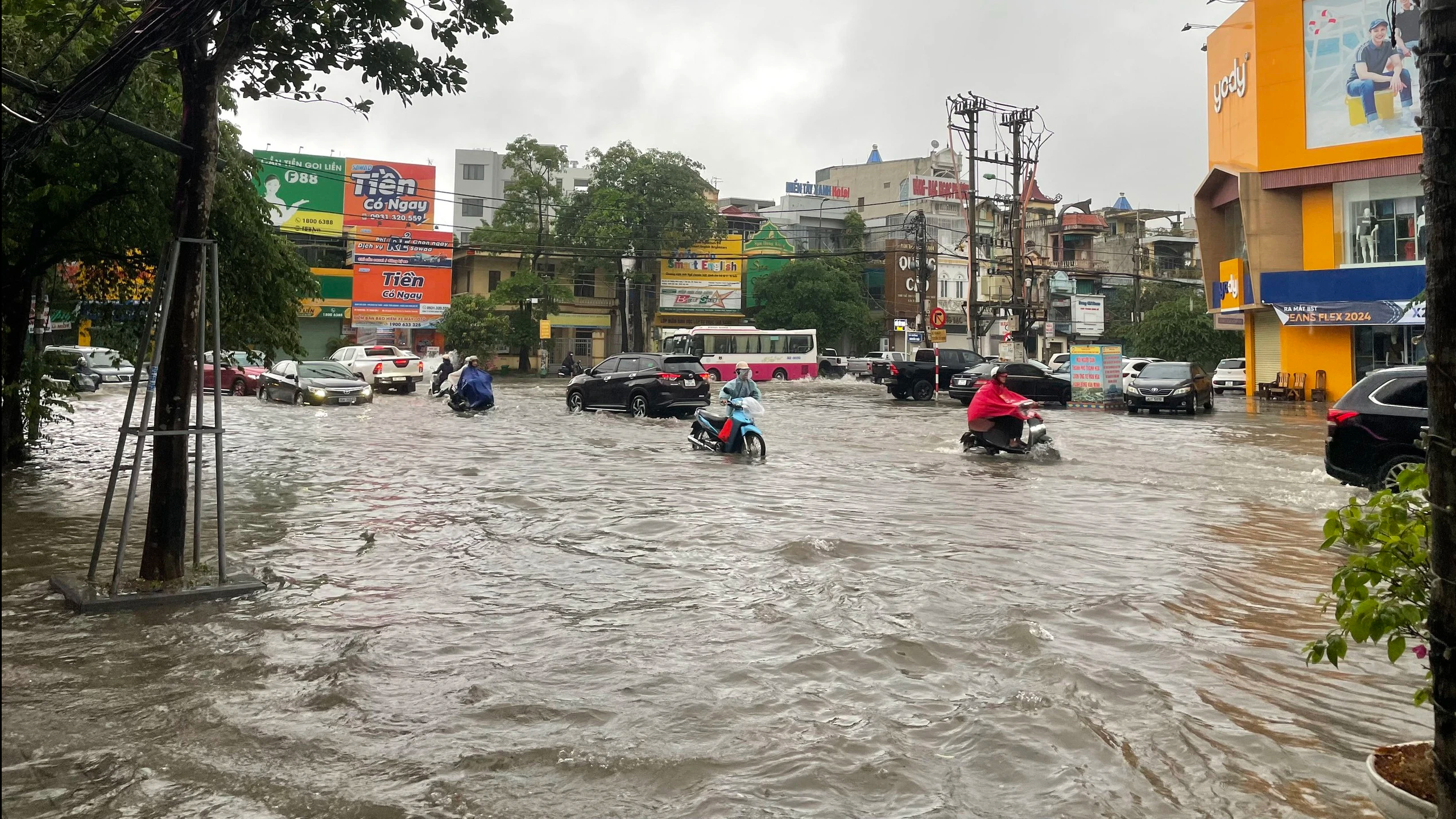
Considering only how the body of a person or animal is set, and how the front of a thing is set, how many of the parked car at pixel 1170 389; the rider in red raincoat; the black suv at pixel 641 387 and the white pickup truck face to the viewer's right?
1

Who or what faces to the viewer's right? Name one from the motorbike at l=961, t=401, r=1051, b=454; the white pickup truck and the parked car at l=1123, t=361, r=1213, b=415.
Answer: the motorbike

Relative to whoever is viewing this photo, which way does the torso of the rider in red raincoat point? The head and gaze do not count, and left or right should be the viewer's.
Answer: facing to the right of the viewer

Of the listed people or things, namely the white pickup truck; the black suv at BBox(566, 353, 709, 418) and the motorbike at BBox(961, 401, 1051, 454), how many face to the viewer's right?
1

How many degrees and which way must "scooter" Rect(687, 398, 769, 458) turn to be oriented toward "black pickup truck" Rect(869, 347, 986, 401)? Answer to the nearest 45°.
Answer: approximately 135° to its left

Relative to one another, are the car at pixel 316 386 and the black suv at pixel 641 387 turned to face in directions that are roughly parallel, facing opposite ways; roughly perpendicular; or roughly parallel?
roughly parallel, facing opposite ways

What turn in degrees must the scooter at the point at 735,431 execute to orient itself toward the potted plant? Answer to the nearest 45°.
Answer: approximately 45° to its right

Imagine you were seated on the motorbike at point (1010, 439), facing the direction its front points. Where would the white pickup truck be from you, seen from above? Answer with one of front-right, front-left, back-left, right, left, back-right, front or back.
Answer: back-left

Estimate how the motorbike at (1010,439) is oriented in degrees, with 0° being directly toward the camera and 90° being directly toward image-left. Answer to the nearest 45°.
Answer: approximately 270°

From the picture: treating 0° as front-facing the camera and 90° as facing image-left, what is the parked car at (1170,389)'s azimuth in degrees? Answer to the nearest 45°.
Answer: approximately 45°

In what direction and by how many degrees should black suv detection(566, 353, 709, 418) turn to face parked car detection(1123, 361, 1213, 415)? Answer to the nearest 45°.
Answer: approximately 135° to its right

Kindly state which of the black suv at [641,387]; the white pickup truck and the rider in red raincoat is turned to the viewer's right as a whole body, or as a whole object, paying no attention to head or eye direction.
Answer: the rider in red raincoat
